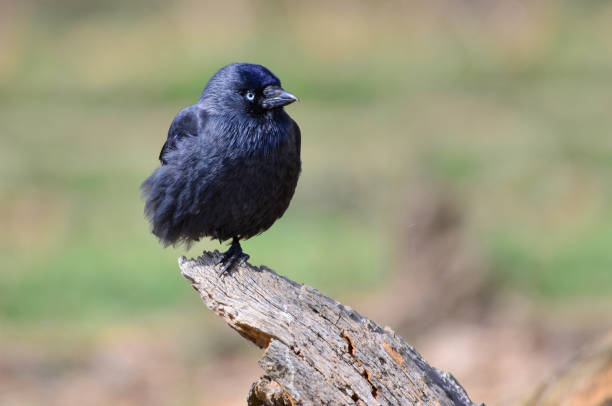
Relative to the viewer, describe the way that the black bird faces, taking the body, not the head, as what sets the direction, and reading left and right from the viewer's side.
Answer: facing the viewer and to the right of the viewer
